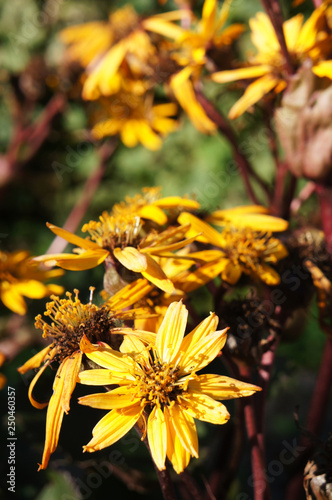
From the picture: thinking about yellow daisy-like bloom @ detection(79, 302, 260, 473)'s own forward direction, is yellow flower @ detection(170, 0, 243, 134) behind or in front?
behind

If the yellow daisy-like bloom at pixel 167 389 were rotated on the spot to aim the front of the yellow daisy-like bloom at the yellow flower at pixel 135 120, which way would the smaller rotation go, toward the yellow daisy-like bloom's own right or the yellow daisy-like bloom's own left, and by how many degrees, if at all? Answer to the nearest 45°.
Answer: approximately 180°

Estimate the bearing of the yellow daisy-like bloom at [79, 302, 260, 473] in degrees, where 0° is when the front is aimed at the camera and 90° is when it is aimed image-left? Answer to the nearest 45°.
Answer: approximately 0°
